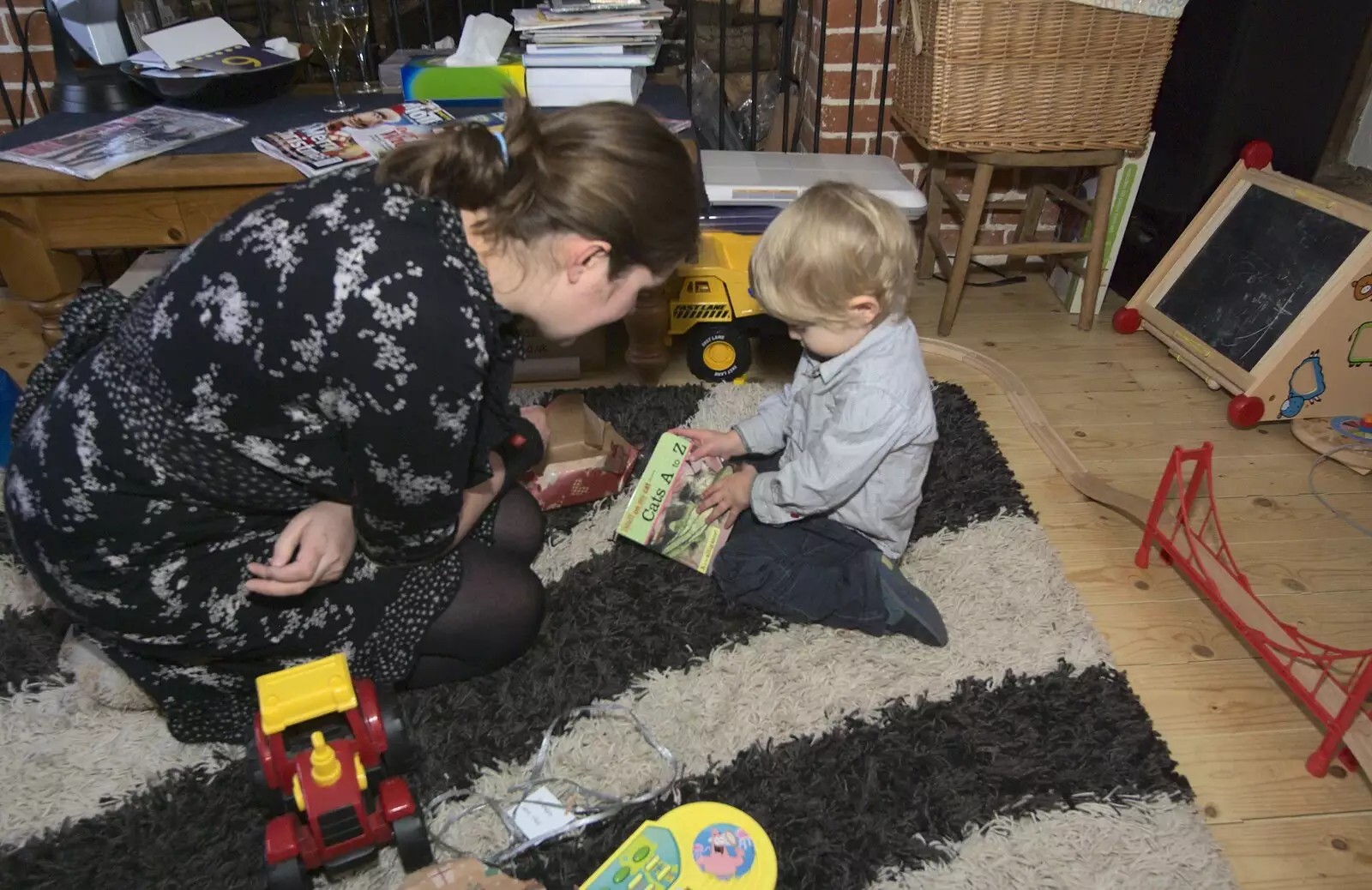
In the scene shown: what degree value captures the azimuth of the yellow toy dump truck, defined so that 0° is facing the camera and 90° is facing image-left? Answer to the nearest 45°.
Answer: approximately 90°

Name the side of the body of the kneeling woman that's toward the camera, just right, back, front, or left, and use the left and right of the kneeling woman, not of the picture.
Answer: right

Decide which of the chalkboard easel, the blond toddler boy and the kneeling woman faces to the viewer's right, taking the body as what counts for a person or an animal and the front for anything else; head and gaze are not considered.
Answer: the kneeling woman

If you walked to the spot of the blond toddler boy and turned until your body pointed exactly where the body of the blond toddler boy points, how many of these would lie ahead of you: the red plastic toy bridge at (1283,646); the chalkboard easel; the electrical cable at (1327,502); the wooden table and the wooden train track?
1

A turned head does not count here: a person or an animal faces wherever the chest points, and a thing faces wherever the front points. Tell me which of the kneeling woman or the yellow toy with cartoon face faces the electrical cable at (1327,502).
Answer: the kneeling woman

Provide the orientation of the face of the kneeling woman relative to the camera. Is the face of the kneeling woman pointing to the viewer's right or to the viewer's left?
to the viewer's right

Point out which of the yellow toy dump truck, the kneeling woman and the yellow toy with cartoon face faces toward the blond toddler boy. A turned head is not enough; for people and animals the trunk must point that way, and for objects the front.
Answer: the kneeling woman

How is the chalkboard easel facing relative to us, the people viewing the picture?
facing the viewer and to the left of the viewer

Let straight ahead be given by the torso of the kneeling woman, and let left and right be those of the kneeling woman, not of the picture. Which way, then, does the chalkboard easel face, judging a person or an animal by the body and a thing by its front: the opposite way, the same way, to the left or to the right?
the opposite way

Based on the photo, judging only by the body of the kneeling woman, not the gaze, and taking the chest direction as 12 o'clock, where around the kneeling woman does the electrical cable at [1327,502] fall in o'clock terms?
The electrical cable is roughly at 12 o'clock from the kneeling woman.

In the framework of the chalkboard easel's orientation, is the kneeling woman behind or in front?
in front

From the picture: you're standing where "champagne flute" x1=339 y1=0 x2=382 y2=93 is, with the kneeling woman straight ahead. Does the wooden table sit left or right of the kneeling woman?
right

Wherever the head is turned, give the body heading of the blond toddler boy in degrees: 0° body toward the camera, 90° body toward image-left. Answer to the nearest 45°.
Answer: approximately 90°

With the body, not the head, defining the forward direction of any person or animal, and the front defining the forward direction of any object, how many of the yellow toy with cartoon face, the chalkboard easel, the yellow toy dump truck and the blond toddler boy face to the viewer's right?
0

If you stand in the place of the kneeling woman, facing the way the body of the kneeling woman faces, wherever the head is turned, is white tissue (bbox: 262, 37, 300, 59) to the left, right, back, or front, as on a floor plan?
left

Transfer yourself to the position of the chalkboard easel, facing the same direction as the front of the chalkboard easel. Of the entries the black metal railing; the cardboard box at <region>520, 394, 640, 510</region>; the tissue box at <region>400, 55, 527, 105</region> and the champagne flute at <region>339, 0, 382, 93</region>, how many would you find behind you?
0

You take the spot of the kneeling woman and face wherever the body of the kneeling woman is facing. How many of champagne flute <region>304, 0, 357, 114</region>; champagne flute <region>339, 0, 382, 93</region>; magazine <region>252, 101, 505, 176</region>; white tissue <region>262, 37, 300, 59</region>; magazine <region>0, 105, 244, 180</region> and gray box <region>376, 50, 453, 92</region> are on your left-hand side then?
6
